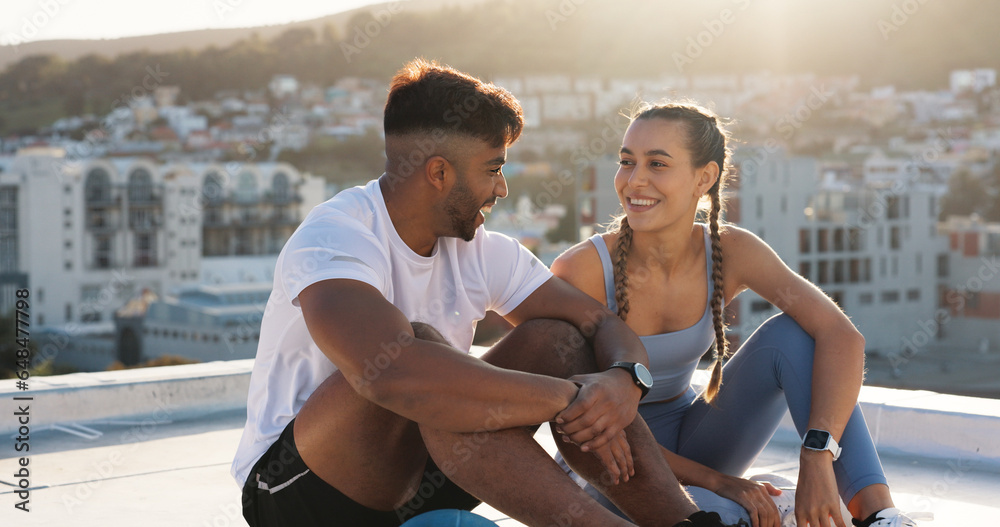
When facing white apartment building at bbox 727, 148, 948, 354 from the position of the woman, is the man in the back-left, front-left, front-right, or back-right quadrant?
back-left

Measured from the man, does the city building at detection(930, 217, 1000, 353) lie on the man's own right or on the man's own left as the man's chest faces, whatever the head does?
on the man's own left

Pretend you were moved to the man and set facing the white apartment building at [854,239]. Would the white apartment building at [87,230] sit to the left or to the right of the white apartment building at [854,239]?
left

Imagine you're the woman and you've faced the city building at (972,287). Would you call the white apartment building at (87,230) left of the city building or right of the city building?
left

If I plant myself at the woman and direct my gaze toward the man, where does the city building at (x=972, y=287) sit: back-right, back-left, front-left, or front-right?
back-right

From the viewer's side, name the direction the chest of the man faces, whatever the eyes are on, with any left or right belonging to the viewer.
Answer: facing the viewer and to the right of the viewer

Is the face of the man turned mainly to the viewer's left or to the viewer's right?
to the viewer's right

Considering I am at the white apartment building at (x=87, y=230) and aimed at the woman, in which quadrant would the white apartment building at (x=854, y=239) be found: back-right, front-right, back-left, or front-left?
front-left

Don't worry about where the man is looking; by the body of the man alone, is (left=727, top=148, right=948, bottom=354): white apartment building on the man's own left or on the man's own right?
on the man's own left

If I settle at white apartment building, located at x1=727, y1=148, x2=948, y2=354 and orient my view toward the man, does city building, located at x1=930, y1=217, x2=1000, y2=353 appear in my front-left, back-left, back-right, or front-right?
back-left
